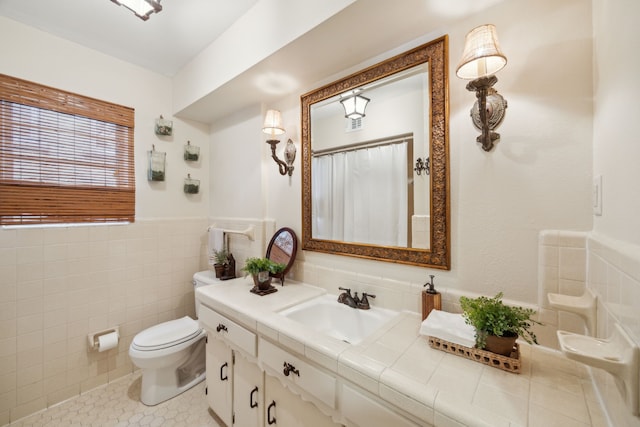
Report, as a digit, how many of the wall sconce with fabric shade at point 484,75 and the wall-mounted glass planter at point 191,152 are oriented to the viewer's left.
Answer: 0

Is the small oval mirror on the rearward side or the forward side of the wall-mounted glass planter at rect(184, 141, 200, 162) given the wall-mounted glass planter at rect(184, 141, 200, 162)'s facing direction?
on the forward side

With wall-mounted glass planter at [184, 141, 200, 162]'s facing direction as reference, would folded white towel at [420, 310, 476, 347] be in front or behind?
in front

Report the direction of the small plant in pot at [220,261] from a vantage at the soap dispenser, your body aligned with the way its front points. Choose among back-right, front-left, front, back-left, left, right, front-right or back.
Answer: front-right
